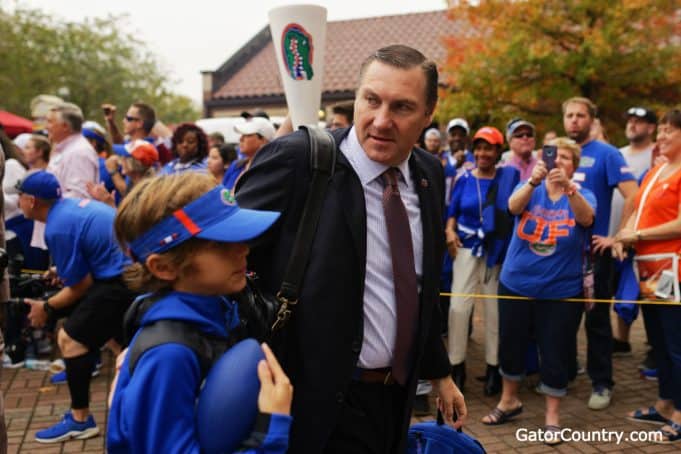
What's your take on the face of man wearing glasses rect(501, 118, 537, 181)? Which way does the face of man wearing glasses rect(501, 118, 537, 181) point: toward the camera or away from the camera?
toward the camera

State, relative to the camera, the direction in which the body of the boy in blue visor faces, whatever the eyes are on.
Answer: to the viewer's right

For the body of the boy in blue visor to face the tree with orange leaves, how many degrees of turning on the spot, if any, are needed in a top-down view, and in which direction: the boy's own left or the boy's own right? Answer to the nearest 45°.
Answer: approximately 45° to the boy's own left

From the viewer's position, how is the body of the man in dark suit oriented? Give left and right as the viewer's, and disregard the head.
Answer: facing the viewer and to the right of the viewer

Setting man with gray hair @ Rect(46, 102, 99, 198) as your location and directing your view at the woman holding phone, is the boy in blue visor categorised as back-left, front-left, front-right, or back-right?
front-right

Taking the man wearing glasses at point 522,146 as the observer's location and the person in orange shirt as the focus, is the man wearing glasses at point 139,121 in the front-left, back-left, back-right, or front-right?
back-right

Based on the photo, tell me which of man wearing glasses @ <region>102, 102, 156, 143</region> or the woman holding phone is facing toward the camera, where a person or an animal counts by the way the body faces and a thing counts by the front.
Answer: the woman holding phone

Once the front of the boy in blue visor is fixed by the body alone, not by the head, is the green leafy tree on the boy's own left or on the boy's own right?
on the boy's own left

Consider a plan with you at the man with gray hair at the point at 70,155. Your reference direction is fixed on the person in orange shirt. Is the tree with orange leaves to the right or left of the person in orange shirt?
left

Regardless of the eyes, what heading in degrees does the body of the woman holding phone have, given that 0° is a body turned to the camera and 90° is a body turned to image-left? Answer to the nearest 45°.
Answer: approximately 0°

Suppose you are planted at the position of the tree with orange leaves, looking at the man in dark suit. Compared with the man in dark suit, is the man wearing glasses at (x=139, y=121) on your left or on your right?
right

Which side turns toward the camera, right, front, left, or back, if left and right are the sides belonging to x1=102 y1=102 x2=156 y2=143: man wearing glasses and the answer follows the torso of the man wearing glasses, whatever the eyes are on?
left
